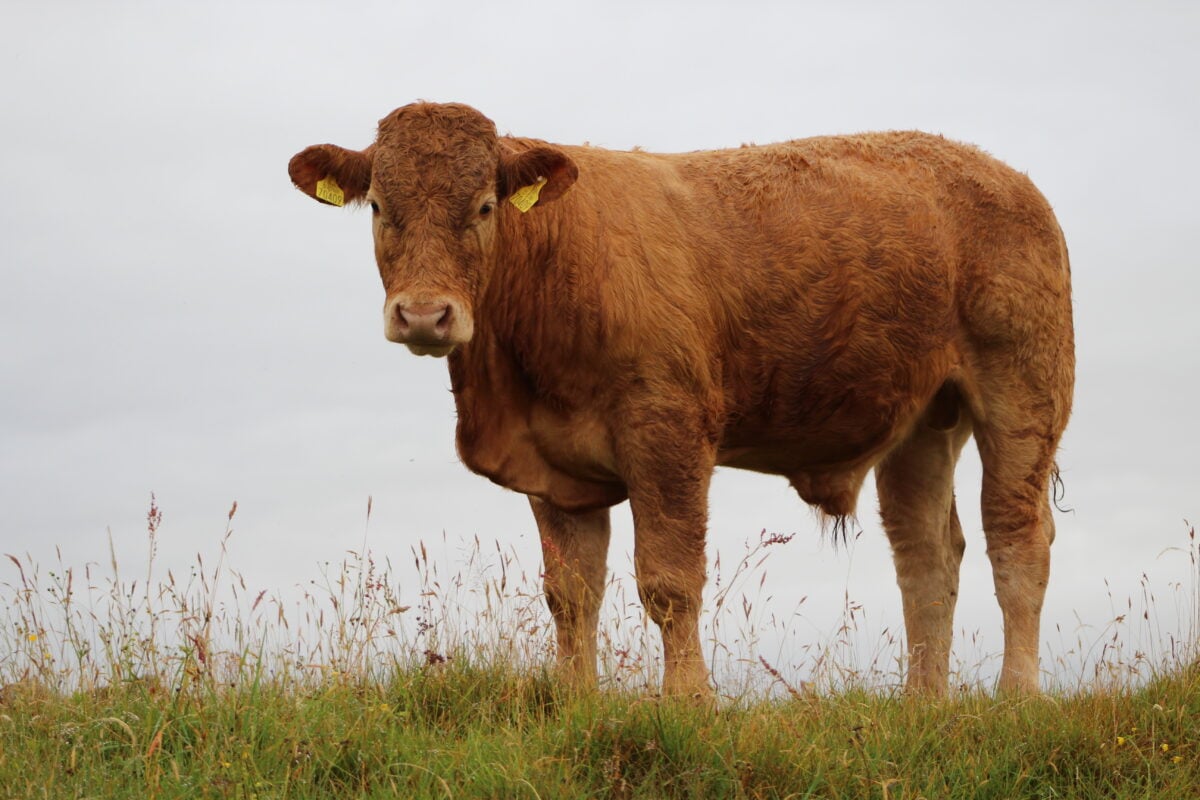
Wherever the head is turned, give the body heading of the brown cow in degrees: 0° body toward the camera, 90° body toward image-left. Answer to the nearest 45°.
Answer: approximately 45°
